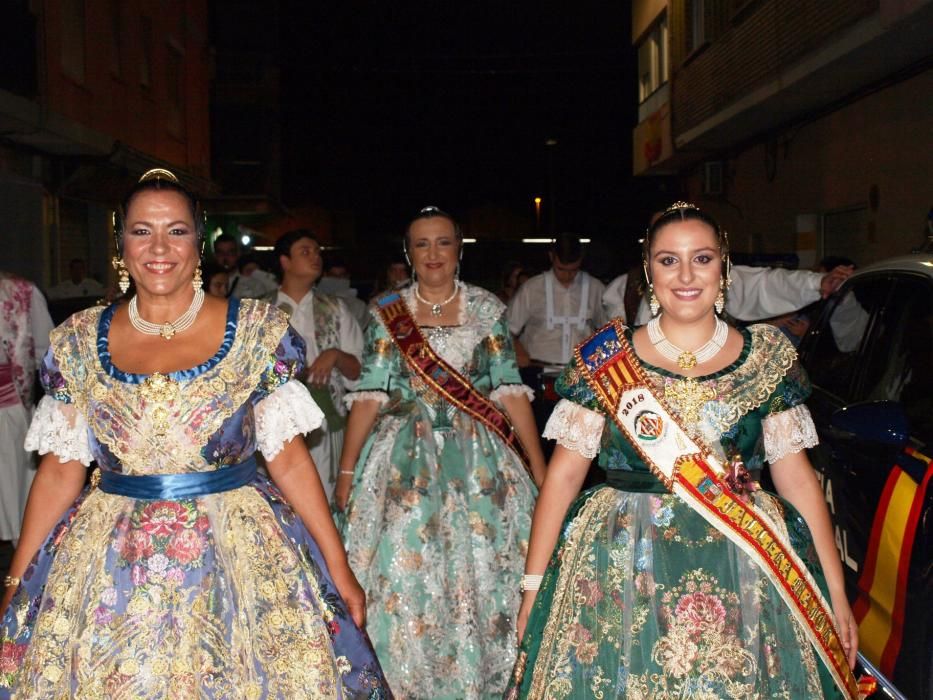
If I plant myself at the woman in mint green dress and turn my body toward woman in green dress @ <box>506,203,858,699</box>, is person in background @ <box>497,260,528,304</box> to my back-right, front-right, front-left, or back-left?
back-left

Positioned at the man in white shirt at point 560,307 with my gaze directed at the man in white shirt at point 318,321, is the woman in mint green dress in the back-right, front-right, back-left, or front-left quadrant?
front-left

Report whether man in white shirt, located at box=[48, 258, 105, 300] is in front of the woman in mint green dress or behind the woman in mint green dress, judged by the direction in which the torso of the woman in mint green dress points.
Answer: behind

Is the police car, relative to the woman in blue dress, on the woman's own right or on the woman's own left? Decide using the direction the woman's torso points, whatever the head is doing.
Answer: on the woman's own left

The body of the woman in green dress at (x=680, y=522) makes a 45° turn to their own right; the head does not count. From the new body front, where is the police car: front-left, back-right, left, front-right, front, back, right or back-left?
back

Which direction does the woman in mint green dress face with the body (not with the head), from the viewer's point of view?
toward the camera

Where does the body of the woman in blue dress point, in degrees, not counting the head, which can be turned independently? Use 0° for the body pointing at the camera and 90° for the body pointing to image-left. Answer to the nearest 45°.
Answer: approximately 0°
